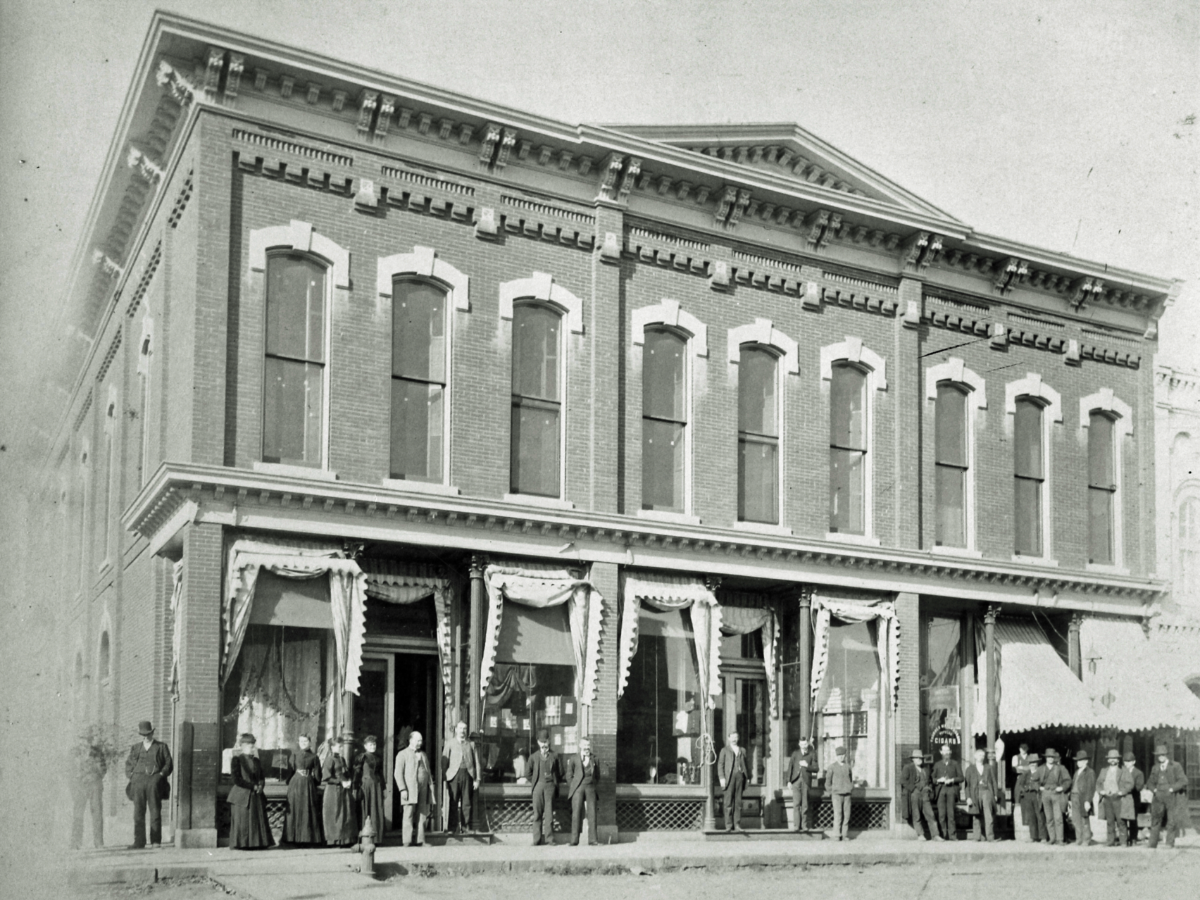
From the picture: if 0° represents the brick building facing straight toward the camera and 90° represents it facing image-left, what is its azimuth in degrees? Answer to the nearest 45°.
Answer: approximately 315°

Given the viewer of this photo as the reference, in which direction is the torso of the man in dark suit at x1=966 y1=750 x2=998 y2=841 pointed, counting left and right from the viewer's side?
facing the viewer

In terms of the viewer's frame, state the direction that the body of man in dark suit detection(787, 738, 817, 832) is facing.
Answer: toward the camera

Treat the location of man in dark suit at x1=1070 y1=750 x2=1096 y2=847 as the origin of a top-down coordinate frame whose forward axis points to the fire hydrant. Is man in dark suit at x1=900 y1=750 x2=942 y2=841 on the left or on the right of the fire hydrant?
right

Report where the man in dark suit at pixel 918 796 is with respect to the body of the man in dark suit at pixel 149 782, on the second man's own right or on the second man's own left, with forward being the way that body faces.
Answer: on the second man's own left

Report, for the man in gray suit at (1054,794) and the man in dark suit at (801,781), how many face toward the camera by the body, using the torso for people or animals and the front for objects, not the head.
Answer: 2

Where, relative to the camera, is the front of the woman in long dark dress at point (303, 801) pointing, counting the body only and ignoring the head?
toward the camera

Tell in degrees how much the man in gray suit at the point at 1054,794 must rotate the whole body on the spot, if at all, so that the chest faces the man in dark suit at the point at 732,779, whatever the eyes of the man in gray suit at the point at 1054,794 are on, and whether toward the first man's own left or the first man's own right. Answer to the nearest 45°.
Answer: approximately 45° to the first man's own right

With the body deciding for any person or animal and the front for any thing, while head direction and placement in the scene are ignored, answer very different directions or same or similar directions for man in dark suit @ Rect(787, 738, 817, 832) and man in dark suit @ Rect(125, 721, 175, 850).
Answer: same or similar directions

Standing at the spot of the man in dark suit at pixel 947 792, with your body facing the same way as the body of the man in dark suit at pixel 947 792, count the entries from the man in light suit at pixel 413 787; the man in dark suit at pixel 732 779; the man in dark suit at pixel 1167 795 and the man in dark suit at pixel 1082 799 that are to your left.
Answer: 2

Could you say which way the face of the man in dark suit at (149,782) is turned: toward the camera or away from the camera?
toward the camera
